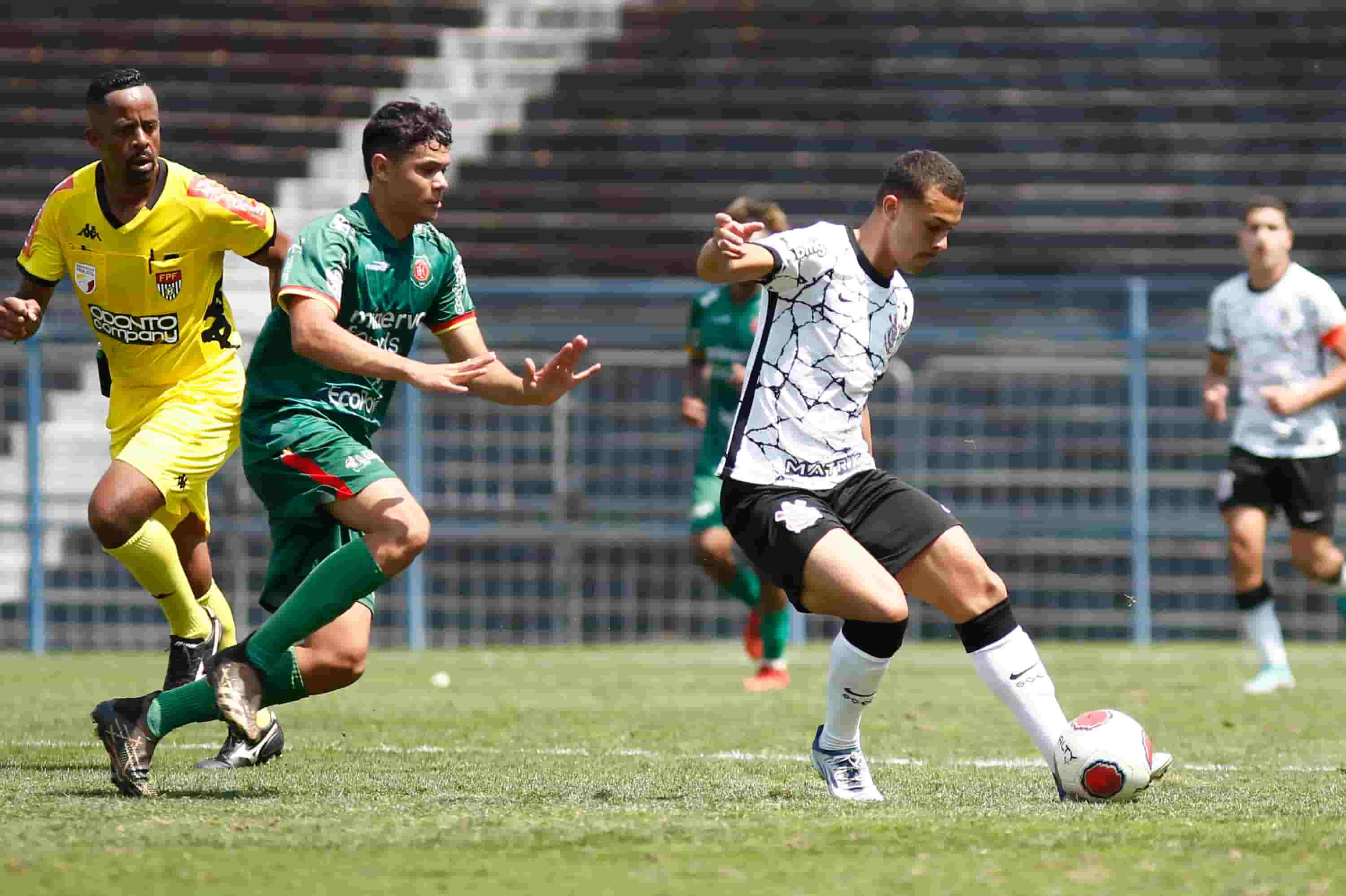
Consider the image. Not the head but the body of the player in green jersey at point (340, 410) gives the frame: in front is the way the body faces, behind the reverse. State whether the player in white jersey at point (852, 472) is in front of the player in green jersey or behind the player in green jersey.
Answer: in front

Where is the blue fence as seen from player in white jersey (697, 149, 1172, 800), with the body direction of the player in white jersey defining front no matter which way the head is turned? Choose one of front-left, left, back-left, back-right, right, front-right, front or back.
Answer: back-left

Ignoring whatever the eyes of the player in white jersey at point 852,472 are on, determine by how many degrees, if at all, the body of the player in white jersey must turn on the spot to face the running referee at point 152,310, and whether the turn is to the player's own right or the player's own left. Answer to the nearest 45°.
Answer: approximately 135° to the player's own right

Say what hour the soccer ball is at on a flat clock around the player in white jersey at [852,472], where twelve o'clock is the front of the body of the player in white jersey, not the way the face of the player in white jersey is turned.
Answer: The soccer ball is roughly at 11 o'clock from the player in white jersey.

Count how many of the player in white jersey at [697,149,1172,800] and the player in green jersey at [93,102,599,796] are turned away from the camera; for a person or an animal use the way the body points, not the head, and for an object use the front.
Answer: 0

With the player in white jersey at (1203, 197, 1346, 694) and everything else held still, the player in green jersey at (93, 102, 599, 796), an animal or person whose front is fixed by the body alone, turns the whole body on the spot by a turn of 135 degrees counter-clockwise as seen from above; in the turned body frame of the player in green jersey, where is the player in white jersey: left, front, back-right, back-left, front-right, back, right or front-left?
front-right

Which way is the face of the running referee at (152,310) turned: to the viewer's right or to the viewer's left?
to the viewer's right

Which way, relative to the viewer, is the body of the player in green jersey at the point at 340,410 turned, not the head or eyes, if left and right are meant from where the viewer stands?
facing the viewer and to the right of the viewer

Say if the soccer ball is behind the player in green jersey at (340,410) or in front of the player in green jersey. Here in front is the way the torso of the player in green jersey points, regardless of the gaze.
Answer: in front
